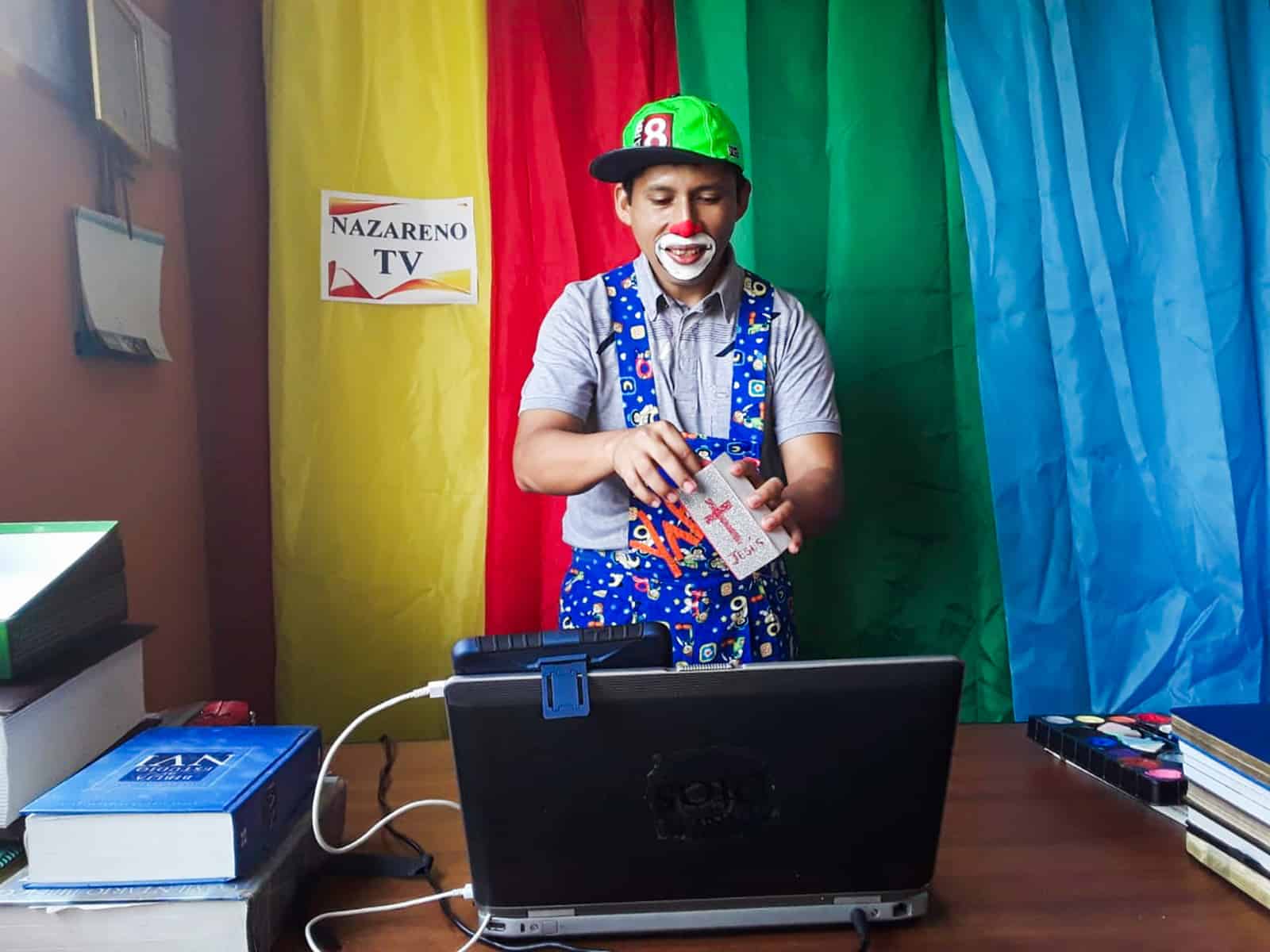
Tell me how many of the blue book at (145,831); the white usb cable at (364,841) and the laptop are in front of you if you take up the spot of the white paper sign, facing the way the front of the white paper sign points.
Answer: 3

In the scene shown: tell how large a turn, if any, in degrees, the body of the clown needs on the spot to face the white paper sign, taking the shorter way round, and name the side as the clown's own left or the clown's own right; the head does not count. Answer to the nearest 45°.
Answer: approximately 135° to the clown's own right

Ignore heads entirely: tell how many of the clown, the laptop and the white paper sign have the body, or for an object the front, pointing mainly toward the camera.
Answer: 2

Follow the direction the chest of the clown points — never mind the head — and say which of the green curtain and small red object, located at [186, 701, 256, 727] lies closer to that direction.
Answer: the small red object

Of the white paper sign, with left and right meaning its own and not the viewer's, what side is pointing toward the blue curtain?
left

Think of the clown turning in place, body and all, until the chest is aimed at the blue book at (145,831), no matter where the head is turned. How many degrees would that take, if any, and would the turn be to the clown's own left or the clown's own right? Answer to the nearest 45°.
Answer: approximately 45° to the clown's own right

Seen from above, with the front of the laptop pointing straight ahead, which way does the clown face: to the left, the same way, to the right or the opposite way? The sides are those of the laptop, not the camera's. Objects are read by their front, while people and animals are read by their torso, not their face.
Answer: the opposite way

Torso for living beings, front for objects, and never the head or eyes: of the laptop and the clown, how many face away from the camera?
1

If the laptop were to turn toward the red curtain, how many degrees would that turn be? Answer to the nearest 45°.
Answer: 0° — it already faces it

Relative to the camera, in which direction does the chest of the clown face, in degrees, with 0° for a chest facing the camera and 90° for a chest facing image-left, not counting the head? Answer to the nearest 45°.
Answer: approximately 0°

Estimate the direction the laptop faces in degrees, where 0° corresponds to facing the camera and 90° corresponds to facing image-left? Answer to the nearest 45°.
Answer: approximately 180°
